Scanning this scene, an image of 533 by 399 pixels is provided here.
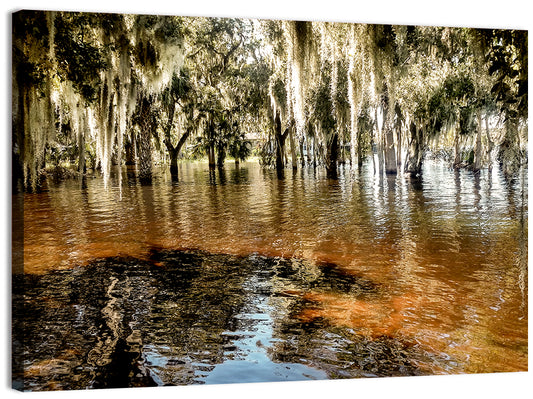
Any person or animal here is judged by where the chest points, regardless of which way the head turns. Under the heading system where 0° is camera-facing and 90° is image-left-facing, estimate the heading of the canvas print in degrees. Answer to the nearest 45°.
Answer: approximately 315°
